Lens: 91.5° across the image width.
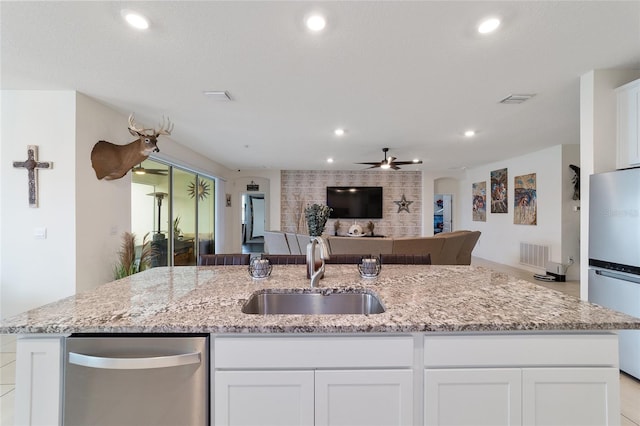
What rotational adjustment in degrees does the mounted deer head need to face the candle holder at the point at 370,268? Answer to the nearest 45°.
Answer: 0° — it already faces it

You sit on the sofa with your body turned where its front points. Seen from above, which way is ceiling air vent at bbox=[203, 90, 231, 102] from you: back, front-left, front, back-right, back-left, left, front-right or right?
back-left

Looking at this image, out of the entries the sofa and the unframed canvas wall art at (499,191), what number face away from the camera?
1

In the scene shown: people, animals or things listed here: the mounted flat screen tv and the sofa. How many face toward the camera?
1

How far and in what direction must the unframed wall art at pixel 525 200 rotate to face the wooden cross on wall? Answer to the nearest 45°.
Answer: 0° — it already faces it

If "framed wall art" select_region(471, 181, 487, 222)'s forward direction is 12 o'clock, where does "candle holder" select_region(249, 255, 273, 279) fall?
The candle holder is roughly at 11 o'clock from the framed wall art.

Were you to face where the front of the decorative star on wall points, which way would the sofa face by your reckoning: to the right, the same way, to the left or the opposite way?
the opposite way

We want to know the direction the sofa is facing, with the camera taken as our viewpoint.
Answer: facing away from the viewer

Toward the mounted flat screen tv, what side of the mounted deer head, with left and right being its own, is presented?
left

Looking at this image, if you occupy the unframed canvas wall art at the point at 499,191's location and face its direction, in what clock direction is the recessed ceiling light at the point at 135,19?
The recessed ceiling light is roughly at 11 o'clock from the unframed canvas wall art.
